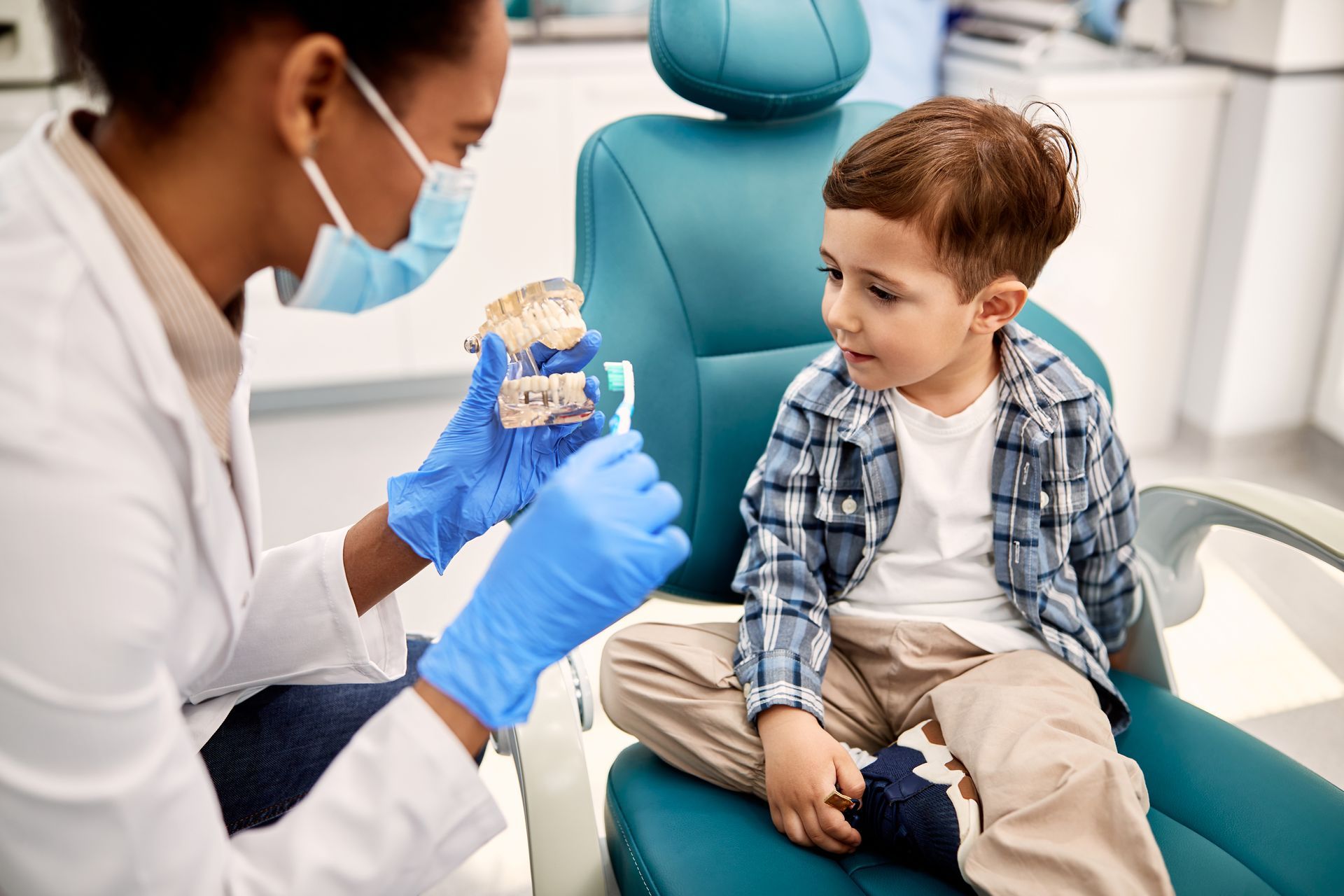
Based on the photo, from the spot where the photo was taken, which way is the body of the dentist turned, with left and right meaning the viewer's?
facing to the right of the viewer

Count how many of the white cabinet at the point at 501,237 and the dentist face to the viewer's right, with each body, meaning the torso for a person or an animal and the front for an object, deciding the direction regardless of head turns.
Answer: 1

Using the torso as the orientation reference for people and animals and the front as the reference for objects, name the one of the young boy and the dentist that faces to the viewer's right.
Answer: the dentist

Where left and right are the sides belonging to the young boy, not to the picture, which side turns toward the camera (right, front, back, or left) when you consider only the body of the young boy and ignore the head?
front

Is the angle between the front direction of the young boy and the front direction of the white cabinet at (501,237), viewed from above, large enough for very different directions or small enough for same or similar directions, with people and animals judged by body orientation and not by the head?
same or similar directions

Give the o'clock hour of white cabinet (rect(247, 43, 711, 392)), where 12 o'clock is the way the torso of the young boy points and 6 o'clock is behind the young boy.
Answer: The white cabinet is roughly at 5 o'clock from the young boy.

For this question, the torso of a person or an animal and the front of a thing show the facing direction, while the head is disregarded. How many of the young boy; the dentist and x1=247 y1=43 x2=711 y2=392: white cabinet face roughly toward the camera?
2

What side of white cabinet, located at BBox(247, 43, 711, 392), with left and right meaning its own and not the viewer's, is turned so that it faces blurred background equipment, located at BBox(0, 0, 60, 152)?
right

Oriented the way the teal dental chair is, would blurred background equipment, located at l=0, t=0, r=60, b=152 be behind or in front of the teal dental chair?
behind

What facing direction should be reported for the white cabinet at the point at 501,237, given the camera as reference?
facing the viewer

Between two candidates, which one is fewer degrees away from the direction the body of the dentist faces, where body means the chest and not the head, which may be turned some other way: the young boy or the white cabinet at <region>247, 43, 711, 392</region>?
the young boy

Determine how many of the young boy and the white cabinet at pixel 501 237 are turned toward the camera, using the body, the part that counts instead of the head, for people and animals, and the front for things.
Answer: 2
